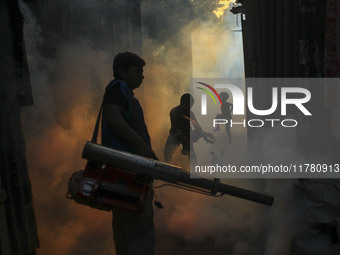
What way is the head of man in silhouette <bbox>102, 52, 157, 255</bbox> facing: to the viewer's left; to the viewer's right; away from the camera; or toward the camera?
to the viewer's right

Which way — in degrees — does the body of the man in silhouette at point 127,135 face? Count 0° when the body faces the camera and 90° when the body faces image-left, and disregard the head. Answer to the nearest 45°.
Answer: approximately 270°

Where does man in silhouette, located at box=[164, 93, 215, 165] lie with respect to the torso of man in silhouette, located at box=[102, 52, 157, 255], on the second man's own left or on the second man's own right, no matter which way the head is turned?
on the second man's own left
